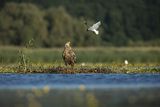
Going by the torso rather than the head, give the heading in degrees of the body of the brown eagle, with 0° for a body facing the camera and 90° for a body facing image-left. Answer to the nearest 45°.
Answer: approximately 45°
